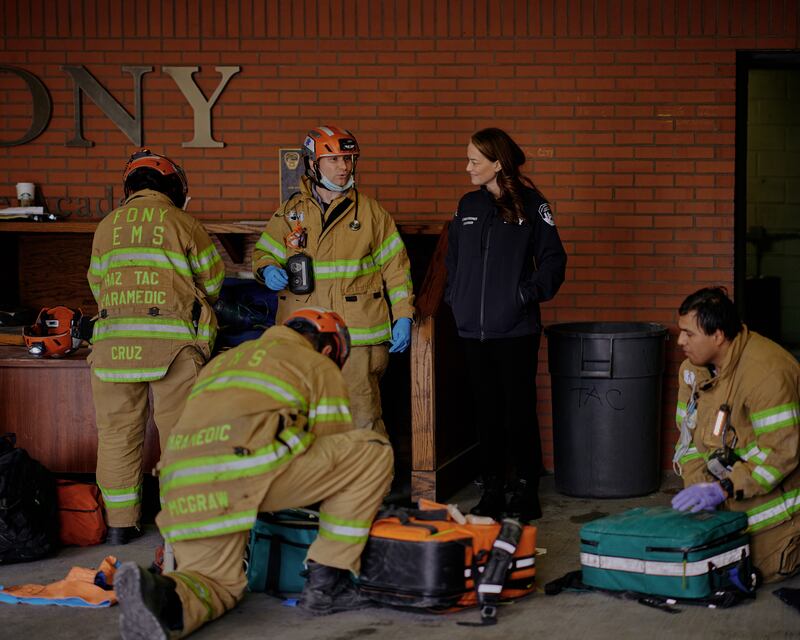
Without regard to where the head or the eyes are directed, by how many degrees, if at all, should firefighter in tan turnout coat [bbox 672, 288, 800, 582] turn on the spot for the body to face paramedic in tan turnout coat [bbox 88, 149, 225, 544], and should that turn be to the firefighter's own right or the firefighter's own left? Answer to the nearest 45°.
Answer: approximately 45° to the firefighter's own right

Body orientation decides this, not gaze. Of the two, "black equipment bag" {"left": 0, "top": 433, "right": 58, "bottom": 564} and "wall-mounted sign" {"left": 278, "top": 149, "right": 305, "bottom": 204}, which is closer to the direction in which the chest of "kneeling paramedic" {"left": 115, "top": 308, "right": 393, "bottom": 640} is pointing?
the wall-mounted sign

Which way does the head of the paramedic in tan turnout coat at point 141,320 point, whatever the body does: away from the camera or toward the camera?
away from the camera

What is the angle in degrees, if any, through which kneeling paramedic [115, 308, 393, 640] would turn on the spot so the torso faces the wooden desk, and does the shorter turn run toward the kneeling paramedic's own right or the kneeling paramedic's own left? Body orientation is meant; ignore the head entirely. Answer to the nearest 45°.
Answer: approximately 90° to the kneeling paramedic's own left

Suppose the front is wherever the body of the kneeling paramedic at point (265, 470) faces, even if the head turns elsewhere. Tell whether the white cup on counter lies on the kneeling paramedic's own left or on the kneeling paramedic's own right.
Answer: on the kneeling paramedic's own left

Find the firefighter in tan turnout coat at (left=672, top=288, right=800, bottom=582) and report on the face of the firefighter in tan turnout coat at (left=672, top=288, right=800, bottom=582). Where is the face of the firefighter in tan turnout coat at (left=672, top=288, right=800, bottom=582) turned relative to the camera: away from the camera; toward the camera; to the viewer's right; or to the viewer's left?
to the viewer's left

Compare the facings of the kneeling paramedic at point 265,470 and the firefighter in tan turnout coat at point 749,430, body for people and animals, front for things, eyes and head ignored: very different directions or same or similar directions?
very different directions

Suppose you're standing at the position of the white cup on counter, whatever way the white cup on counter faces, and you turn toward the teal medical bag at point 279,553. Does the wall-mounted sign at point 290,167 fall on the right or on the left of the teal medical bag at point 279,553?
left

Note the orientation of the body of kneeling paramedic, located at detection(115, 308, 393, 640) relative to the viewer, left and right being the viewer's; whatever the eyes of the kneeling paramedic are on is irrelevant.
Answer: facing away from the viewer and to the right of the viewer

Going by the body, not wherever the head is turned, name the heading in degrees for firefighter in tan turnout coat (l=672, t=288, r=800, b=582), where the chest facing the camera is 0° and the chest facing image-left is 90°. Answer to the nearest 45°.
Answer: approximately 45°

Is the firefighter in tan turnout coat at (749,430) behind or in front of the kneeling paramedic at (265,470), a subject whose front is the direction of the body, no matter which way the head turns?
in front

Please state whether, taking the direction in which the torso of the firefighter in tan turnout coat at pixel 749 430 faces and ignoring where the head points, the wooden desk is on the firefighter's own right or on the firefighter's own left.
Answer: on the firefighter's own right
